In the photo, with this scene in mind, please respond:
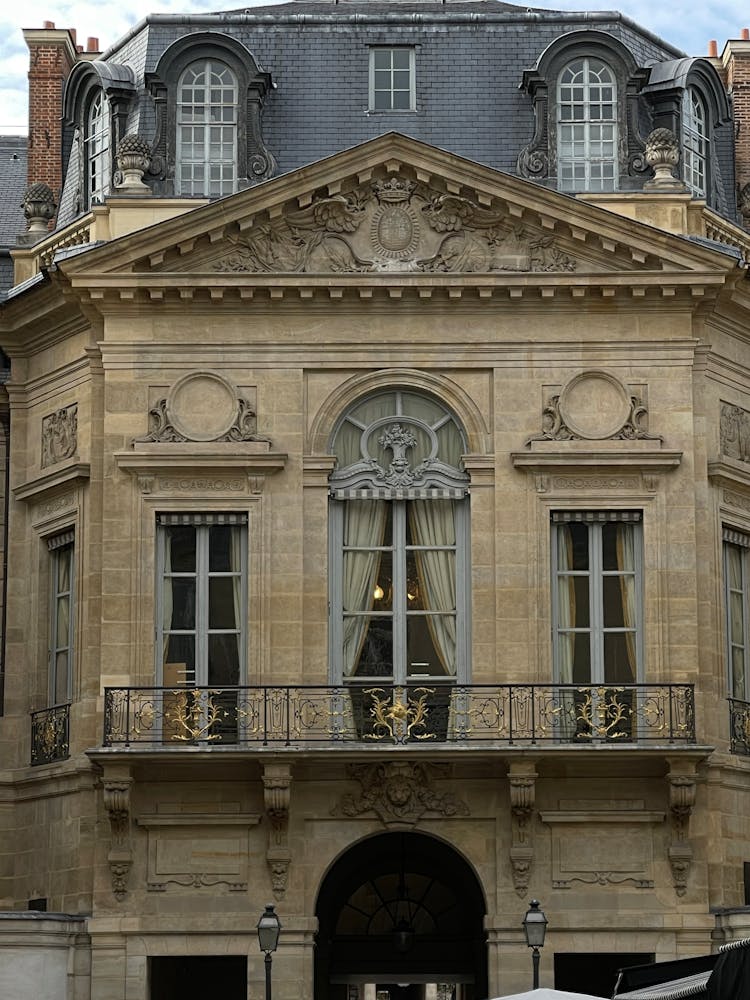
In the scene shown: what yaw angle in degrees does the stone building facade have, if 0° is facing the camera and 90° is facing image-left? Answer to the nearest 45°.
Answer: approximately 0°
